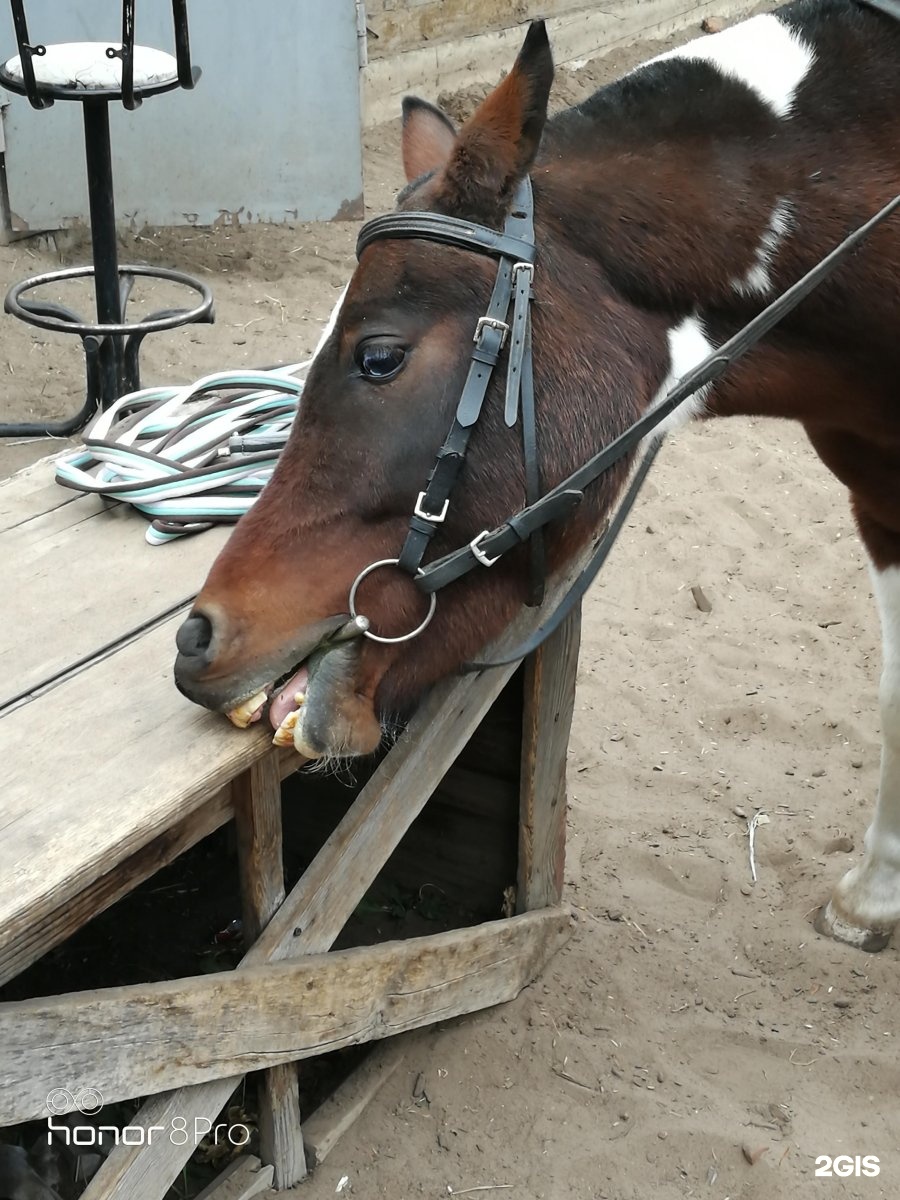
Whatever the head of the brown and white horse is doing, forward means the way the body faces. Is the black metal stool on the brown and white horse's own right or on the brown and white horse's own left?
on the brown and white horse's own right

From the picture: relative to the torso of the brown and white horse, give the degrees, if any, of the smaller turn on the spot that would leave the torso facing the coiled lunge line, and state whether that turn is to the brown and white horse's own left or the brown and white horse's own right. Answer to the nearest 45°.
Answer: approximately 45° to the brown and white horse's own right

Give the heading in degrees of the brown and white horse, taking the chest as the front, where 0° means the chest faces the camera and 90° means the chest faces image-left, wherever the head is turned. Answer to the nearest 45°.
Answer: approximately 90°
